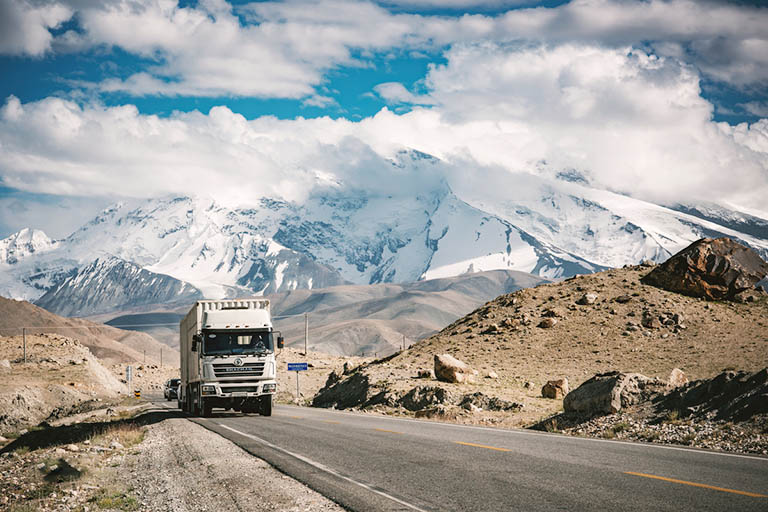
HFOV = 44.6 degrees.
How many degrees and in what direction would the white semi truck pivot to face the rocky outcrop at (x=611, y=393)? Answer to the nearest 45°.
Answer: approximately 45° to its left

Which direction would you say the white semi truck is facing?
toward the camera

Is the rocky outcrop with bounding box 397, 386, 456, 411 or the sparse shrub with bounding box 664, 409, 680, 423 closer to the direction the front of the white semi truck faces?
the sparse shrub

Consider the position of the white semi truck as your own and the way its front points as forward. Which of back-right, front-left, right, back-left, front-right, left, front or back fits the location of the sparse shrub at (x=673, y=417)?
front-left

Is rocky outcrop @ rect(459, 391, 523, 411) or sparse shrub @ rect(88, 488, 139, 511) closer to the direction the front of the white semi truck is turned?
the sparse shrub

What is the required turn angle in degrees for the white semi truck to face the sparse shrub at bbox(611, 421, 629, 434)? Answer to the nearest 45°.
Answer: approximately 45° to its left

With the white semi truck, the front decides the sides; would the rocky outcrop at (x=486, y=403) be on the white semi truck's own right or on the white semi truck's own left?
on the white semi truck's own left

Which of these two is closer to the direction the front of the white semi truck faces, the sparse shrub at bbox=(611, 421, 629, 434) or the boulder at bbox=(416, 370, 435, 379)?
the sparse shrub

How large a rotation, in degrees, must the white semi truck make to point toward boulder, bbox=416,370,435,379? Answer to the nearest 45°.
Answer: approximately 135° to its left

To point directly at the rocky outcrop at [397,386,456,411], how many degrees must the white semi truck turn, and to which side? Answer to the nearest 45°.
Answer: approximately 135° to its left

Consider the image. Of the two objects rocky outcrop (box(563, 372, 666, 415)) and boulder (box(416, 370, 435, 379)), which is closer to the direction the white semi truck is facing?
the rocky outcrop

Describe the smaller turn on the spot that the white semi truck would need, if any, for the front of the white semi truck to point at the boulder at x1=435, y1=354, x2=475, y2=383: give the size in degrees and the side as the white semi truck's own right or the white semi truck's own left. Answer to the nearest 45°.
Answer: approximately 135° to the white semi truck's own left
